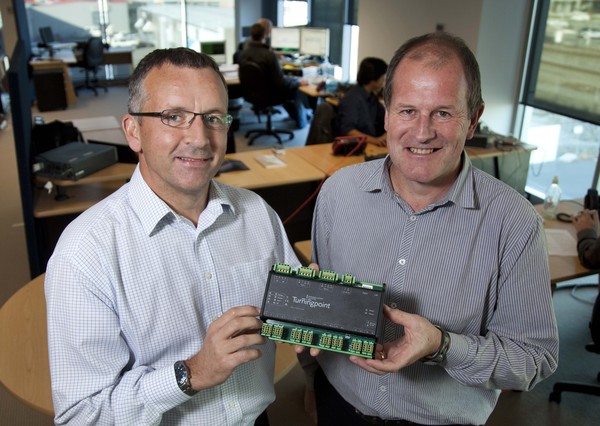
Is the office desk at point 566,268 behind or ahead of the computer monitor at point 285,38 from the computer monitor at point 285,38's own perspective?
ahead

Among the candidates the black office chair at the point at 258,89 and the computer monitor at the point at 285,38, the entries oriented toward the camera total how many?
1

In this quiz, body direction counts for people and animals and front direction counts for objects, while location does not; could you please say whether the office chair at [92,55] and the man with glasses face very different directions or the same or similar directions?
very different directions

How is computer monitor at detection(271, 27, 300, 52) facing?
toward the camera

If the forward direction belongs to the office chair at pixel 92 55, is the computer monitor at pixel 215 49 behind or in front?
behind

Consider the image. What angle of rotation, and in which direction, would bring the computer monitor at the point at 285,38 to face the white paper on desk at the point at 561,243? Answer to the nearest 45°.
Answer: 0° — it already faces it

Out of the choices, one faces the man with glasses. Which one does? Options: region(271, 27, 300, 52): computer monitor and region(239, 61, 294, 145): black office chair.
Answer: the computer monitor

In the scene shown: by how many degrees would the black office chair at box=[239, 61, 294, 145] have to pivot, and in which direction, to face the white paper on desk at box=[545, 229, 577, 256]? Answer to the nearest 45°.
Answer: approximately 135° to its right

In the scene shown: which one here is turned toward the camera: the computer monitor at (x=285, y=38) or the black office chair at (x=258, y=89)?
the computer monitor

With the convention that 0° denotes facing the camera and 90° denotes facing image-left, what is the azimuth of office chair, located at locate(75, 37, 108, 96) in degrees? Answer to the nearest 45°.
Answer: approximately 135°

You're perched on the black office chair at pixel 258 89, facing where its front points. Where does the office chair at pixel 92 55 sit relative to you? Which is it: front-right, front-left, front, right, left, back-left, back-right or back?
left

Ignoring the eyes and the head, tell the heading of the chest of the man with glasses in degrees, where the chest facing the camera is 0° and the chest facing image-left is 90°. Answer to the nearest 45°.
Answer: approximately 315°

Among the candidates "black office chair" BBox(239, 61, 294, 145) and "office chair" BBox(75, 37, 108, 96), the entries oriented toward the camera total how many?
0

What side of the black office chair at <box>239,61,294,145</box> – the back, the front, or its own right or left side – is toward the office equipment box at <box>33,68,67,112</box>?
left

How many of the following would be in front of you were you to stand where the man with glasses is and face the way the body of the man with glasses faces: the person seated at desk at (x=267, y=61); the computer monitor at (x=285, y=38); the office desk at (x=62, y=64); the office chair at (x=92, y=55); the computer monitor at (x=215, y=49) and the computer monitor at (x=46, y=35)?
0

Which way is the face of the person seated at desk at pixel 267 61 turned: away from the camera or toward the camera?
away from the camera
